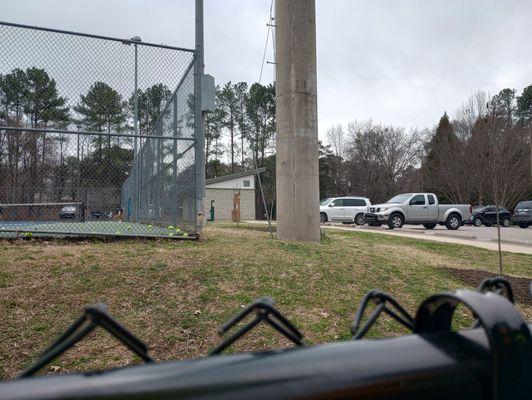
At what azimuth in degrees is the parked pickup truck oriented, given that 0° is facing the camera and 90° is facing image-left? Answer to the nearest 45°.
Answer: approximately 45°

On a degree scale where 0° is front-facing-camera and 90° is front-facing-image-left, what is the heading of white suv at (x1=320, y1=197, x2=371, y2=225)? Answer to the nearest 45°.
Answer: approximately 90°

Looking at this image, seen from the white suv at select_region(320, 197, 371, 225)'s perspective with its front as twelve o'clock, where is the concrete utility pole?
The concrete utility pole is roughly at 9 o'clock from the white suv.

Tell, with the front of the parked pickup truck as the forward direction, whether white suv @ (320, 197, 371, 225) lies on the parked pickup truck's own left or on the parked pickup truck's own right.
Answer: on the parked pickup truck's own right

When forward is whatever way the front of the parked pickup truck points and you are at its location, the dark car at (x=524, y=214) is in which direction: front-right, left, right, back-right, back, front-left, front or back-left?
back

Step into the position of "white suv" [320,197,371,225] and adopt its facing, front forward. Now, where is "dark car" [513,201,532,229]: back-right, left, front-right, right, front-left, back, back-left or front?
back

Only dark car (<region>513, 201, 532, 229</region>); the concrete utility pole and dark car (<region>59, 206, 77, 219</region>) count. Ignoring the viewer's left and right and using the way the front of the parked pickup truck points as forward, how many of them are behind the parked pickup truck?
1

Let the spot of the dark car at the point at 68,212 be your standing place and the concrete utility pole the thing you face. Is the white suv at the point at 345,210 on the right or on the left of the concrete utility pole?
left
